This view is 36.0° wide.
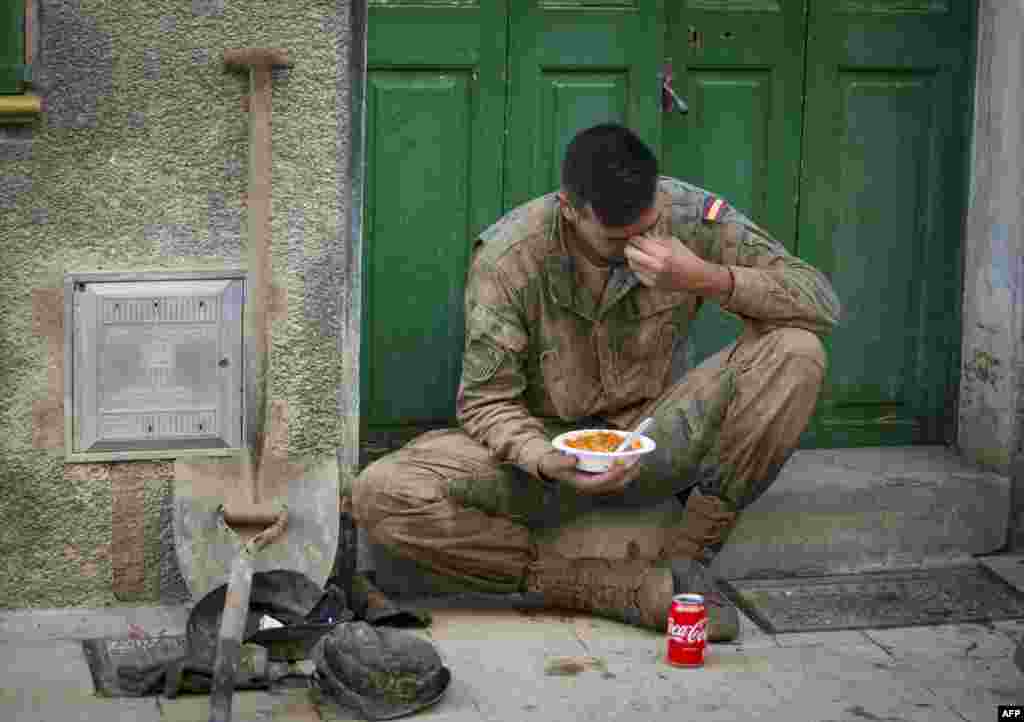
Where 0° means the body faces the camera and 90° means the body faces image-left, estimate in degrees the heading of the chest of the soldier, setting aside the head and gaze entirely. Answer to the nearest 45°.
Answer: approximately 0°

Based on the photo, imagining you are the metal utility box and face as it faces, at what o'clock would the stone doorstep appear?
The stone doorstep is roughly at 9 o'clock from the metal utility box.

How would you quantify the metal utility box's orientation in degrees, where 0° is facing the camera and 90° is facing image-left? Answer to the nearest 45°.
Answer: approximately 0°

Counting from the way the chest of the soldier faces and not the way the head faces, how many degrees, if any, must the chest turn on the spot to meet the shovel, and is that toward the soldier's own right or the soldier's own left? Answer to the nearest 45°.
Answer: approximately 90° to the soldier's own right

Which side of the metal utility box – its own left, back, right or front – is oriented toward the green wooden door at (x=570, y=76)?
left

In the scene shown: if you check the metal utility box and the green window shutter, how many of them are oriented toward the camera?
2
